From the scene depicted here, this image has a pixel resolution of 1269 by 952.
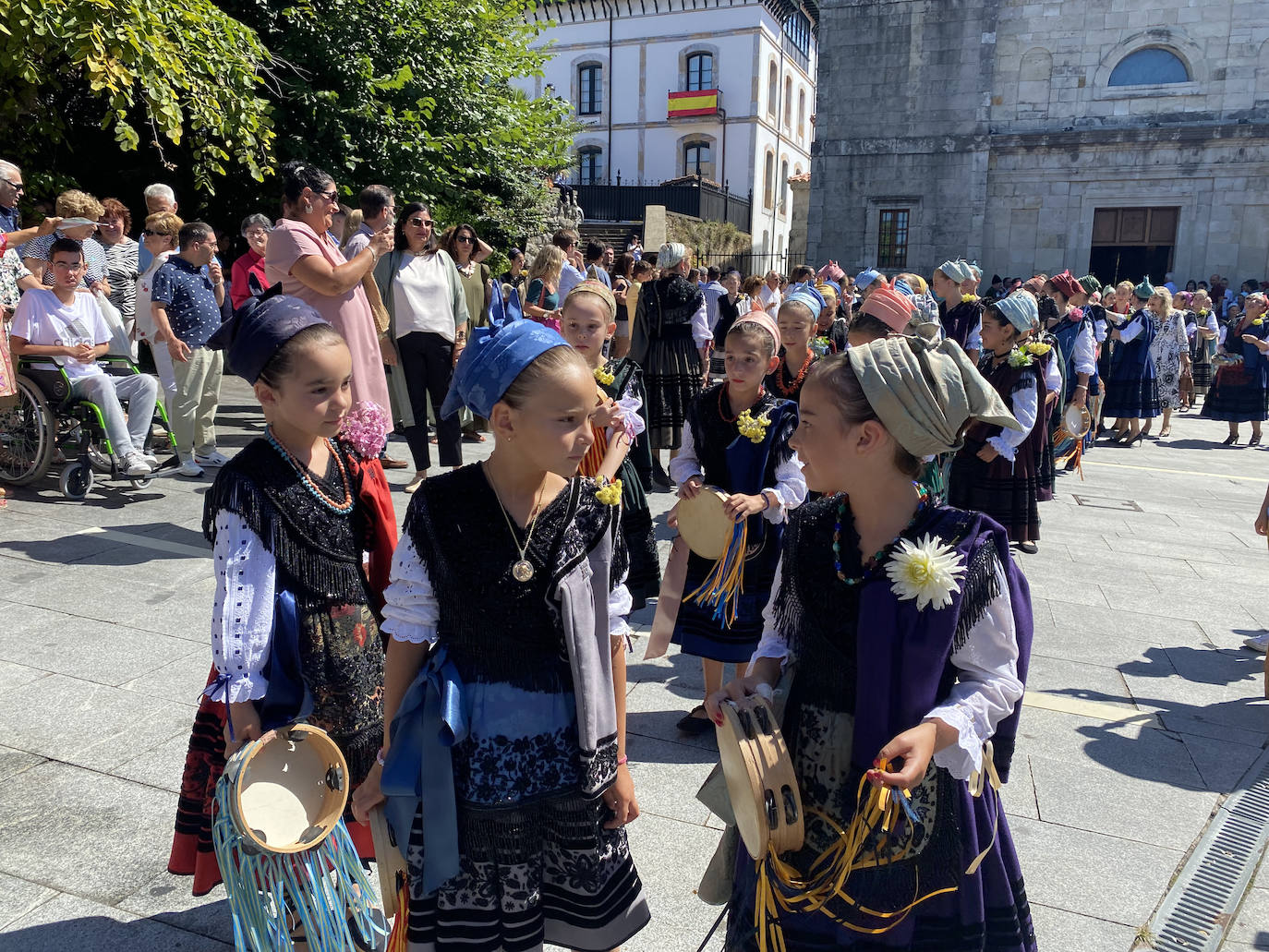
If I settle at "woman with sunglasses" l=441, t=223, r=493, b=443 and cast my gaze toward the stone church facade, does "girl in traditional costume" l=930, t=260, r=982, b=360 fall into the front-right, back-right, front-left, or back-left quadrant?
front-right

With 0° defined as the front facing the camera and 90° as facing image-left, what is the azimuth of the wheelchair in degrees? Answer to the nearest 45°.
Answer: approximately 315°

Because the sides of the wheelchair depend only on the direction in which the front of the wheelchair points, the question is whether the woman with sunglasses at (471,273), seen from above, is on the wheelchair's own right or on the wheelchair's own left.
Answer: on the wheelchair's own left

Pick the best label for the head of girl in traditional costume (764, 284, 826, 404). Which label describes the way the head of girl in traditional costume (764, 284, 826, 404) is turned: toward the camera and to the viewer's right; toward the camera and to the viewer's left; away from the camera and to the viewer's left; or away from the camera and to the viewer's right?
toward the camera and to the viewer's left

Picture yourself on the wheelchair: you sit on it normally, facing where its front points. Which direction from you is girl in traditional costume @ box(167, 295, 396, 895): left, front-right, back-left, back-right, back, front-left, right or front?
front-right

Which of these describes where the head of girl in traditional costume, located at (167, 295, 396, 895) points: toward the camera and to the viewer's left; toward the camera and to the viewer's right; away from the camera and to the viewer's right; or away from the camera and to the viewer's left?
toward the camera and to the viewer's right

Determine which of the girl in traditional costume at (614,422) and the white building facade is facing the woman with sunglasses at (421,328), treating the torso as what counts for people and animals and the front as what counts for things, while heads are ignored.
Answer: the white building facade

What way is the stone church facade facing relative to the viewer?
toward the camera

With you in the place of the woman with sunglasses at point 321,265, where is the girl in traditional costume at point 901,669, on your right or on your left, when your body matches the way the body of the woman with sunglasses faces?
on your right

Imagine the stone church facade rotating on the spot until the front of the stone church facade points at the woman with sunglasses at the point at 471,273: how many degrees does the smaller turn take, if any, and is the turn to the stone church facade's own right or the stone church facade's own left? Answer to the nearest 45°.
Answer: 0° — it already faces them

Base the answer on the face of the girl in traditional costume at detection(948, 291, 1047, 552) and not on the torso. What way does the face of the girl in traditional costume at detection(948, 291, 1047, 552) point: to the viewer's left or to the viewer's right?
to the viewer's left

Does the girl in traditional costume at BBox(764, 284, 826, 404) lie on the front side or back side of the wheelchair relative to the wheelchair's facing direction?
on the front side

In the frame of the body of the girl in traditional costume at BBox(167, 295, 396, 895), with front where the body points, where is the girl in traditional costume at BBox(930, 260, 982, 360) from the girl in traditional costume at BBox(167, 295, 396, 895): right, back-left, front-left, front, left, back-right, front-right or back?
left

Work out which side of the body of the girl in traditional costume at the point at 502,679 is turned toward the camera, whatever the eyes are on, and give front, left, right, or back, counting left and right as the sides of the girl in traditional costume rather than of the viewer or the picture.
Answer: front

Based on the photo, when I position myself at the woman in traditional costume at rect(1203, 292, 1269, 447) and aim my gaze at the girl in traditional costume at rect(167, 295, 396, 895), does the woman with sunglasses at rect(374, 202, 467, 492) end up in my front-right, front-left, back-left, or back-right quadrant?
front-right

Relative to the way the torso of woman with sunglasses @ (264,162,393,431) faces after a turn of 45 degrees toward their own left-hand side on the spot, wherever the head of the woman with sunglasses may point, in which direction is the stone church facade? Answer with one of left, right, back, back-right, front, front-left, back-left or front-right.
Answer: front
